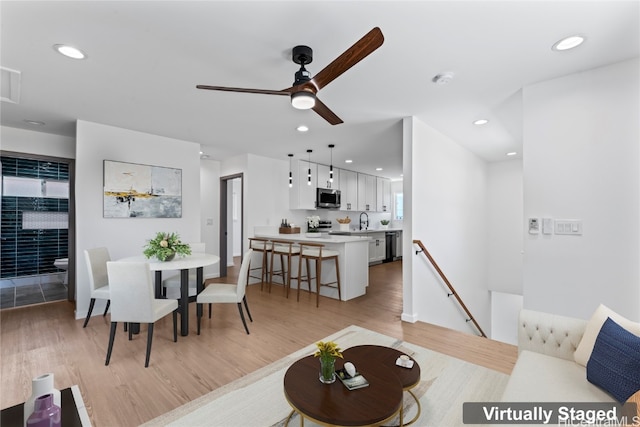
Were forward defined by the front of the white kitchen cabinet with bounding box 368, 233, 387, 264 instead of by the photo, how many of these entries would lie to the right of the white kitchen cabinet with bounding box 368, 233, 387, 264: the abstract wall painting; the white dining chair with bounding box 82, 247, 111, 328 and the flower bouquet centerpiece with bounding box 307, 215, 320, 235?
3

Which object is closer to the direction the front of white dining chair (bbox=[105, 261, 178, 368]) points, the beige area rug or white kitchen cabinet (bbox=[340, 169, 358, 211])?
the white kitchen cabinet

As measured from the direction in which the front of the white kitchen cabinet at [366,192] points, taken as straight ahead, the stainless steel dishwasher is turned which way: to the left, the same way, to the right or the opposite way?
the same way

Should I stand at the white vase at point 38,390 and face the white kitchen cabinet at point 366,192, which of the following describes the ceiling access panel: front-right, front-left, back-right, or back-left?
front-left

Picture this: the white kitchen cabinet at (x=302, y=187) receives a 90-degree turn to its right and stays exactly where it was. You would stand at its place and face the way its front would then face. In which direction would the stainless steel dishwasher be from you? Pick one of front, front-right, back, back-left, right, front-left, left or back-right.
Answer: back

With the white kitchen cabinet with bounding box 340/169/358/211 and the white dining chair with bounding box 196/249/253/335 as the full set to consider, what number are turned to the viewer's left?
1

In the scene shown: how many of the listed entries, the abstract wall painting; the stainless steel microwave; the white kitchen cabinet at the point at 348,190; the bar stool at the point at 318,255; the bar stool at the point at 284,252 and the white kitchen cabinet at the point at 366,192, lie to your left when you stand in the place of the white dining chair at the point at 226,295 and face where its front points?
0

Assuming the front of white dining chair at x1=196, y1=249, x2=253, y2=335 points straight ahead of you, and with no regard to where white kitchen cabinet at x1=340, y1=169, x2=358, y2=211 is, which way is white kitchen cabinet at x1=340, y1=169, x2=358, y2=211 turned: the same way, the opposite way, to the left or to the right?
to the left

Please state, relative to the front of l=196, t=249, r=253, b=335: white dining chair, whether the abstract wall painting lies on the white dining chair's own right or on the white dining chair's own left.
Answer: on the white dining chair's own right

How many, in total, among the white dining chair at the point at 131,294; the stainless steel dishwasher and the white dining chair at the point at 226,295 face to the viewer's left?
1

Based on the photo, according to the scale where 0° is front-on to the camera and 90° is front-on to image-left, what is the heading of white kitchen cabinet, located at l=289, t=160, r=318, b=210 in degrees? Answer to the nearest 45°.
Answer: approximately 315°

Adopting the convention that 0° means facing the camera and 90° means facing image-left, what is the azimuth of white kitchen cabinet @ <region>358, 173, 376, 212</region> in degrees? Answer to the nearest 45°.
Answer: approximately 315°

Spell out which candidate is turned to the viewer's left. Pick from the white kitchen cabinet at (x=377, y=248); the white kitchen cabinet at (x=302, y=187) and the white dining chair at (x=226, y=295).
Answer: the white dining chair

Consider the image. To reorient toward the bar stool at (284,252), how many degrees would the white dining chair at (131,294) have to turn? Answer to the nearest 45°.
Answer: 0° — it already faces it

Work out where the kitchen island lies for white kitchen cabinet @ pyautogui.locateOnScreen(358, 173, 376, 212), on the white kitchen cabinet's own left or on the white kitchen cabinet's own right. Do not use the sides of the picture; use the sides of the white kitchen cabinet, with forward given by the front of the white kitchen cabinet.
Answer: on the white kitchen cabinet's own right

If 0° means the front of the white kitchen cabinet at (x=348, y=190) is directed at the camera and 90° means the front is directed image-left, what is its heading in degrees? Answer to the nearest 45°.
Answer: approximately 315°

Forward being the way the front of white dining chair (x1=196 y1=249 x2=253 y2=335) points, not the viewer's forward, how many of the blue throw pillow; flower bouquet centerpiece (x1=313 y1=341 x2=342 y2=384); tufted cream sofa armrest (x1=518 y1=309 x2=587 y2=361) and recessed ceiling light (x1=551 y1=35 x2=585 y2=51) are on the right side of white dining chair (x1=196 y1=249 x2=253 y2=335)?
0

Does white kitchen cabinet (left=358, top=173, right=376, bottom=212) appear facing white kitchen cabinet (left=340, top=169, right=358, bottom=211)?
no

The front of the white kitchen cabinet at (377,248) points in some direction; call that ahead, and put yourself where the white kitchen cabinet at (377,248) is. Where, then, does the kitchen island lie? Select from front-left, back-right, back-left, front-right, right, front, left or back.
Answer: front-right

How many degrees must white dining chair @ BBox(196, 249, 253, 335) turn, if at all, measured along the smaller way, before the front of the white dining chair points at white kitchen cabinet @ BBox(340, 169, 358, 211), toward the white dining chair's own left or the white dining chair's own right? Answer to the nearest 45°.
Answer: approximately 135° to the white dining chair's own right

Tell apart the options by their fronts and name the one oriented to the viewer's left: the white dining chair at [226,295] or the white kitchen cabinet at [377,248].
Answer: the white dining chair

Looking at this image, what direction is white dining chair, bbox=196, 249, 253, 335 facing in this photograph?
to the viewer's left

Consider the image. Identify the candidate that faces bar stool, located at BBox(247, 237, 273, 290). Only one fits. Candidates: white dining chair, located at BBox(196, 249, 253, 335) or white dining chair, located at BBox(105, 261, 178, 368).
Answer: white dining chair, located at BBox(105, 261, 178, 368)

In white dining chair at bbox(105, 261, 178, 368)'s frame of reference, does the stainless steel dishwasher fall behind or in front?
in front
